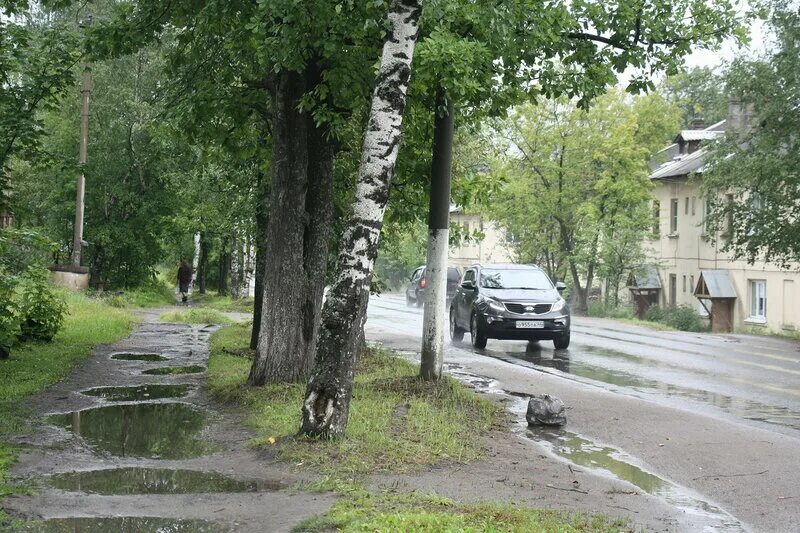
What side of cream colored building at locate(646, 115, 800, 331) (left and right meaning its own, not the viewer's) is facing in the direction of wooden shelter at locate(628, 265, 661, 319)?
right

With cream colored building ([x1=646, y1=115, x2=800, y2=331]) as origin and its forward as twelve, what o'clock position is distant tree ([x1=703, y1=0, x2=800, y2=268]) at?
The distant tree is roughly at 10 o'clock from the cream colored building.

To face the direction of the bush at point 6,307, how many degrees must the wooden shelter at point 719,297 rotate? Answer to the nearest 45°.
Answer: approximately 45° to its left

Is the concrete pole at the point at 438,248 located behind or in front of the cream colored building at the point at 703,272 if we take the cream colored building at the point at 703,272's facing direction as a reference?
in front

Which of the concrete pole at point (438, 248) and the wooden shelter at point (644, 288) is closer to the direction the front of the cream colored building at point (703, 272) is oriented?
the concrete pole

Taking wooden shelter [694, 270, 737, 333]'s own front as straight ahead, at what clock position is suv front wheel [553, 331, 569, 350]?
The suv front wheel is roughly at 11 o'clock from the wooden shelter.

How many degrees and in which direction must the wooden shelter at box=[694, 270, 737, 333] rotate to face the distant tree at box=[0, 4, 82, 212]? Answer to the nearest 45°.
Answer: approximately 45° to its left

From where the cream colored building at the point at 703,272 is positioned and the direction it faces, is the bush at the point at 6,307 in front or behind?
in front

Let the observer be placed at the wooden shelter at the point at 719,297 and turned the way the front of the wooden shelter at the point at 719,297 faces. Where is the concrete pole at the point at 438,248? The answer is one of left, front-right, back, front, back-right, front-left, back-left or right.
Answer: front-left

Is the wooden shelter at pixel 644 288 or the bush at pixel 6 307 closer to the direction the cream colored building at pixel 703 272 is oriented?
the bush

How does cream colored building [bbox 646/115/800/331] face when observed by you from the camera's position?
facing the viewer and to the left of the viewer

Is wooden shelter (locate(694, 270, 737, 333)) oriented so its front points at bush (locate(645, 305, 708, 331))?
yes

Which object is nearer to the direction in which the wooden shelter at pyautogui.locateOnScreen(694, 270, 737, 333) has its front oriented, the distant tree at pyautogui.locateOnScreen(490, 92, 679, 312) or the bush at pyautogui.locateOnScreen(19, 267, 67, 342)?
the bush
